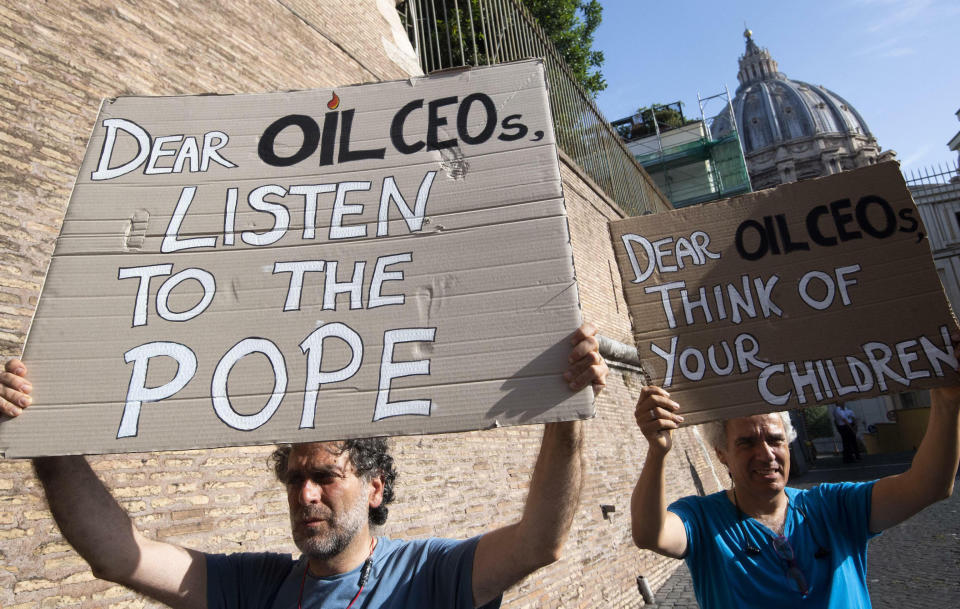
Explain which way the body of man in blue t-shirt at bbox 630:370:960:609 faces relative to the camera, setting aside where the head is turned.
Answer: toward the camera

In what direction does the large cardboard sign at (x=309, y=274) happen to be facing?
toward the camera

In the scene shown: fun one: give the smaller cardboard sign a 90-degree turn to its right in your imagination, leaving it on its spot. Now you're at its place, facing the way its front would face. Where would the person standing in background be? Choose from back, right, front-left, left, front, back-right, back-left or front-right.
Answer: right

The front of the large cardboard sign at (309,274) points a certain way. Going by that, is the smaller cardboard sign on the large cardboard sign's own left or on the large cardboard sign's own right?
on the large cardboard sign's own left

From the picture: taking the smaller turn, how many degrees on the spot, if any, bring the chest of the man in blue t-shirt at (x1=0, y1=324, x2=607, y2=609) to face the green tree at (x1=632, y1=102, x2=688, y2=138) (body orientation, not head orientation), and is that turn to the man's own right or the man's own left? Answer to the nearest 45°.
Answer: approximately 135° to the man's own left

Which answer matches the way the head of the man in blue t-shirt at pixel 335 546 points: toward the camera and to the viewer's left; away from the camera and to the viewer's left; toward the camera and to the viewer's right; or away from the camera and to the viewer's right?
toward the camera and to the viewer's left

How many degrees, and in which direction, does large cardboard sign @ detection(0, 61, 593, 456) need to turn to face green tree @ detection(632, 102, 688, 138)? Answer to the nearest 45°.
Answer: approximately 135° to its left

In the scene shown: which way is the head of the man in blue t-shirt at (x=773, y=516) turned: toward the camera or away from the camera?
toward the camera

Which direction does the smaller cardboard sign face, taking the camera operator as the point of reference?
facing the viewer

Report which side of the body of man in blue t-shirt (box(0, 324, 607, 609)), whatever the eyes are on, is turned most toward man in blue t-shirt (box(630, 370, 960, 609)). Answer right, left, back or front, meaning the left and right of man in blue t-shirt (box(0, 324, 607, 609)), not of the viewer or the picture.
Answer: left
